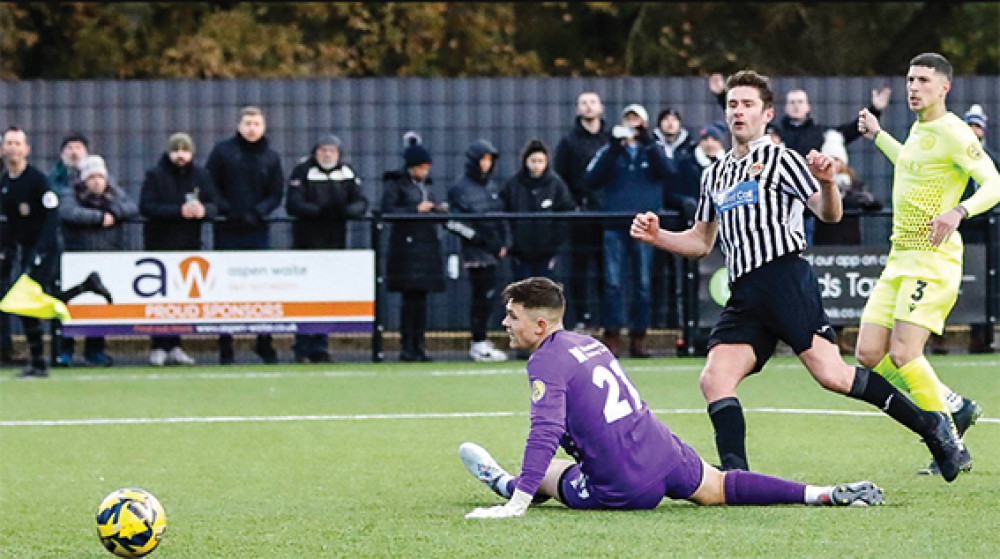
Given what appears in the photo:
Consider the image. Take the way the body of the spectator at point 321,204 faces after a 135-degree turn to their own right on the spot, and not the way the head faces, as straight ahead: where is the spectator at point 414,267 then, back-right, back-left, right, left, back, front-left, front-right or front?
back-right

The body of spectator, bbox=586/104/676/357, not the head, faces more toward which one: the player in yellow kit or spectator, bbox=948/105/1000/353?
the player in yellow kit

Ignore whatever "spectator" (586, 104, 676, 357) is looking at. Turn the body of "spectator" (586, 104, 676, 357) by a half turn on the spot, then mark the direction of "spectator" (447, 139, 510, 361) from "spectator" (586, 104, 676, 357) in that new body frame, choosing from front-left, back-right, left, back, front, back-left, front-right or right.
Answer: left

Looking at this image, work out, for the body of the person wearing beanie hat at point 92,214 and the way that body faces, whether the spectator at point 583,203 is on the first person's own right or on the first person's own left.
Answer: on the first person's own left

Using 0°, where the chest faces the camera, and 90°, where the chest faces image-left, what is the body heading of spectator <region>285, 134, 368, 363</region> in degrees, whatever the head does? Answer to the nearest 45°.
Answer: approximately 0°

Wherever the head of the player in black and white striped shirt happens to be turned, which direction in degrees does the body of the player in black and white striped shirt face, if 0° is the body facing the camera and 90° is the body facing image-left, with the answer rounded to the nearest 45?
approximately 45°

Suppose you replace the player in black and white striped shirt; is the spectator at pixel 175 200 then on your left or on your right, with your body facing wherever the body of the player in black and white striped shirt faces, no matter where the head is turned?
on your right

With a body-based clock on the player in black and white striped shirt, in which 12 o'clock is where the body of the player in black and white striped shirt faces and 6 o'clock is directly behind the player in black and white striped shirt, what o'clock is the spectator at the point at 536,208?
The spectator is roughly at 4 o'clock from the player in black and white striped shirt.
